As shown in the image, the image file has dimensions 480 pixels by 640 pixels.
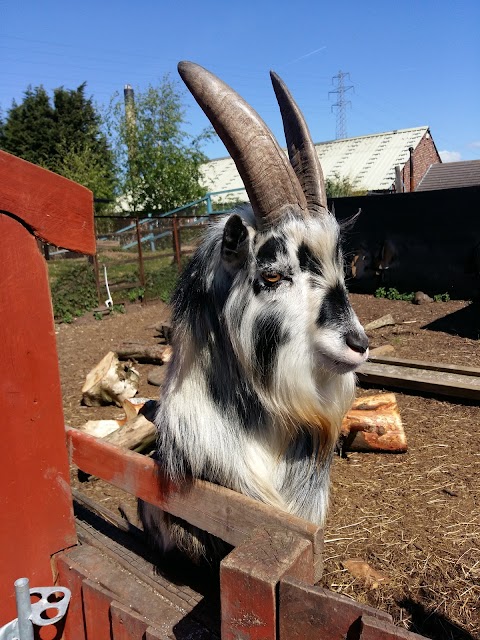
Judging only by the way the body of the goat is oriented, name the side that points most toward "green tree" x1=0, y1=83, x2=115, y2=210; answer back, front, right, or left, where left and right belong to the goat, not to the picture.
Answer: back

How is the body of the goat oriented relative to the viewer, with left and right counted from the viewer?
facing the viewer and to the right of the viewer

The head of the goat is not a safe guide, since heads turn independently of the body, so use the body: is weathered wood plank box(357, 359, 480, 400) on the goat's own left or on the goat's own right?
on the goat's own left

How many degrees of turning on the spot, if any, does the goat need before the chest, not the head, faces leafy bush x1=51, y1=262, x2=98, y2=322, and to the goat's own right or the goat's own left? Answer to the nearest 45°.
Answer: approximately 180°

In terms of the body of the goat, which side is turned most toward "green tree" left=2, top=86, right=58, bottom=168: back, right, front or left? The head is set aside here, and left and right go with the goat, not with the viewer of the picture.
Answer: back

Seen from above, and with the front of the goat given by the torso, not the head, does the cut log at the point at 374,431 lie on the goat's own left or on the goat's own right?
on the goat's own left
